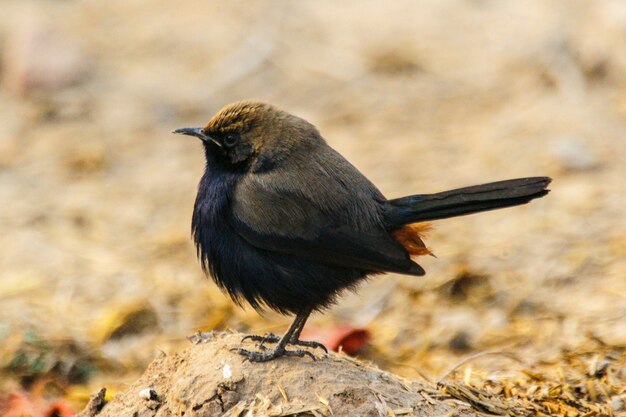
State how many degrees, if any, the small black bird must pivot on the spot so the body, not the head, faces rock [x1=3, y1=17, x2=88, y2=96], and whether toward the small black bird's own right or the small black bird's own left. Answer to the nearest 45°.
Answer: approximately 45° to the small black bird's own right

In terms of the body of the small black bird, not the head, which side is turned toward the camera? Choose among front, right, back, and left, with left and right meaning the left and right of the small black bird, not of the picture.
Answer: left
